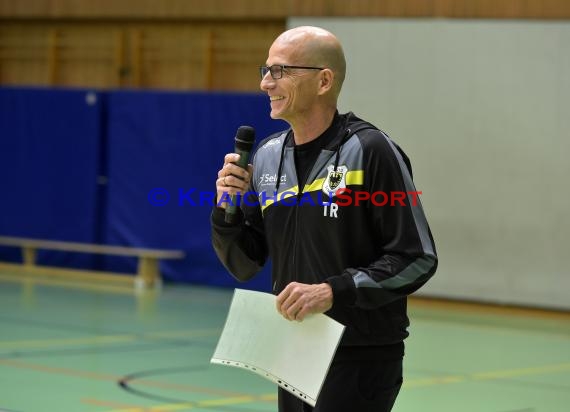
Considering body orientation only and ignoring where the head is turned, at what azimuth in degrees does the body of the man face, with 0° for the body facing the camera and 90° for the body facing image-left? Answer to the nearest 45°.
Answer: approximately 45°

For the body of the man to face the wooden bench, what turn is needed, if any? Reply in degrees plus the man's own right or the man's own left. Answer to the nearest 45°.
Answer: approximately 135° to the man's own right

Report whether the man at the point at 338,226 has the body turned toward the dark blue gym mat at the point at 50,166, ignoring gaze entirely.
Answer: no
